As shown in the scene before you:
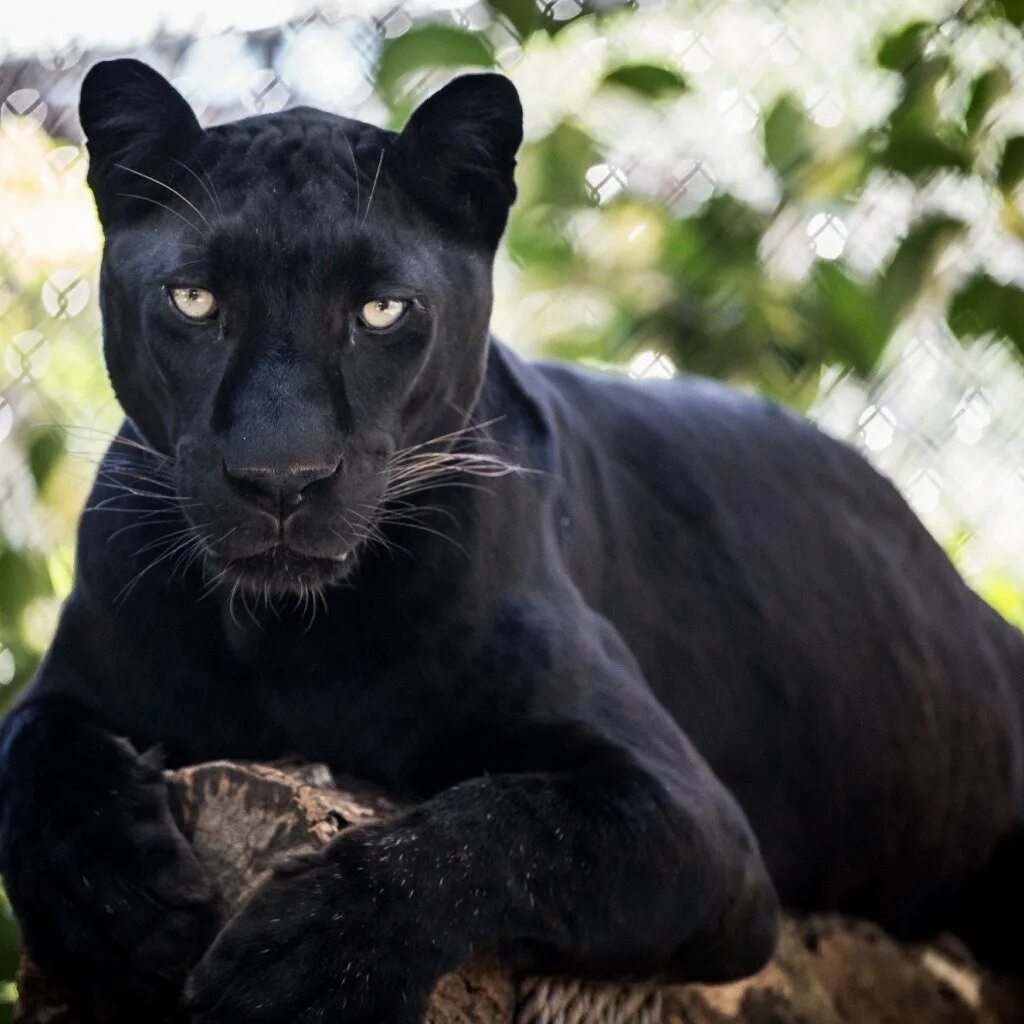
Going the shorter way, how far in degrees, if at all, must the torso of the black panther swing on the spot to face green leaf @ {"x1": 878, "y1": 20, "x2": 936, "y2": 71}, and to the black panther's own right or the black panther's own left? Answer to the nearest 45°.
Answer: approximately 135° to the black panther's own right

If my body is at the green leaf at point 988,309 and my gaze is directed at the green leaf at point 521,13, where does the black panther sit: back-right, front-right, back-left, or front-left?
front-left

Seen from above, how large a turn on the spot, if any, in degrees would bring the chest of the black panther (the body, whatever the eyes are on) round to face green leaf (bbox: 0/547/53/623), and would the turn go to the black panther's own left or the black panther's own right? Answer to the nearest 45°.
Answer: approximately 90° to the black panther's own right

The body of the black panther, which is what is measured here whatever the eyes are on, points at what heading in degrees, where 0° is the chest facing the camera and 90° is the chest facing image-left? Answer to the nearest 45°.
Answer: approximately 45°

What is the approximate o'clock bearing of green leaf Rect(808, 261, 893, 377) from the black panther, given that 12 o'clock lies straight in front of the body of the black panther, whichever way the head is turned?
The green leaf is roughly at 5 o'clock from the black panther.

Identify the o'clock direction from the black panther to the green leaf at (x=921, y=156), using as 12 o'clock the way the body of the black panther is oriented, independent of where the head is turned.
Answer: The green leaf is roughly at 5 o'clock from the black panther.

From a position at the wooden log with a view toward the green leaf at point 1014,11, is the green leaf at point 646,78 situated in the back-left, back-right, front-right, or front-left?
front-left

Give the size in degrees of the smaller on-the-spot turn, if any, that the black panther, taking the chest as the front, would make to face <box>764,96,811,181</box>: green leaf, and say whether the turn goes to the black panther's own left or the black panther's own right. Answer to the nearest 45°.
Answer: approximately 135° to the black panther's own right

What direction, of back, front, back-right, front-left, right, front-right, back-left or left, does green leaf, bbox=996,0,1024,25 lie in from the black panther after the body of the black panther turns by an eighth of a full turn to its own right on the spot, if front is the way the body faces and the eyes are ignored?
right

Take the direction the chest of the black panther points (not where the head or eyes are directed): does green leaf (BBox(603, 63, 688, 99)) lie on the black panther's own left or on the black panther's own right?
on the black panther's own right

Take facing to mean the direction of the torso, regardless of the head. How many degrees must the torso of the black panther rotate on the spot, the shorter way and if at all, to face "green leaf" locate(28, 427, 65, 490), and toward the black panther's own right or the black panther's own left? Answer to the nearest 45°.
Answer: approximately 90° to the black panther's own right
